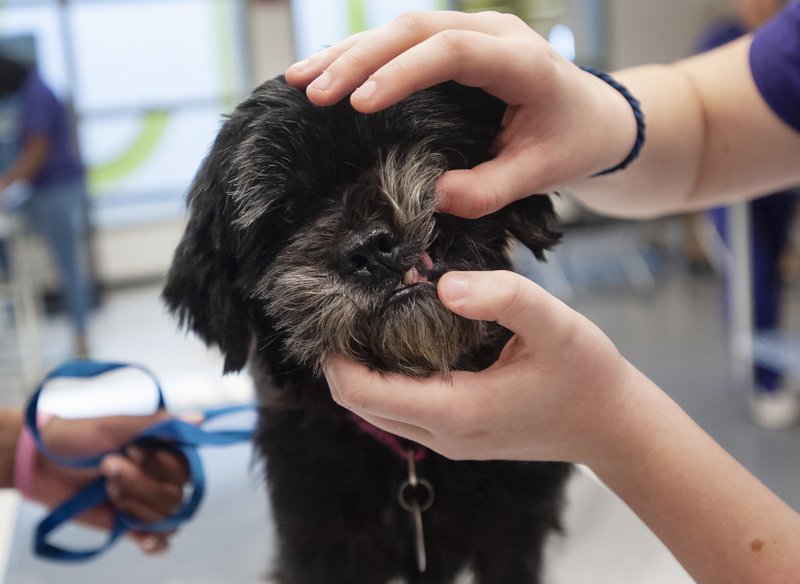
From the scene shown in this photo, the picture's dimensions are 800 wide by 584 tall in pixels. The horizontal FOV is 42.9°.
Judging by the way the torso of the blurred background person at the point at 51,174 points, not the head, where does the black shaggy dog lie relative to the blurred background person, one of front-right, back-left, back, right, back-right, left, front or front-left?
left

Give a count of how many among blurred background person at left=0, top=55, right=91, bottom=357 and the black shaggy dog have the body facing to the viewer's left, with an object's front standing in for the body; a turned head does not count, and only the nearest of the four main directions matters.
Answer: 1

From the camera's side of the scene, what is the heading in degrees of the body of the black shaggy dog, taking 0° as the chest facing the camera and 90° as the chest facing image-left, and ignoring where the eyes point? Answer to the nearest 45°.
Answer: approximately 0°

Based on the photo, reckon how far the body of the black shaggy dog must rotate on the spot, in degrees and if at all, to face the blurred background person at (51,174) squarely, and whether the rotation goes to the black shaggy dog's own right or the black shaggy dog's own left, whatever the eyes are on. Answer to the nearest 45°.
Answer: approximately 135° to the black shaggy dog's own right

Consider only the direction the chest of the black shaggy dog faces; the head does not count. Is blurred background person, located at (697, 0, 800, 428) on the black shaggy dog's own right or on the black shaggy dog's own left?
on the black shaggy dog's own left

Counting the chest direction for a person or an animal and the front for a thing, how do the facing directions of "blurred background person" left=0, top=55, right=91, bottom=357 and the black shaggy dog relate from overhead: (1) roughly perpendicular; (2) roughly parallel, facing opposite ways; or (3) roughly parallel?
roughly perpendicular

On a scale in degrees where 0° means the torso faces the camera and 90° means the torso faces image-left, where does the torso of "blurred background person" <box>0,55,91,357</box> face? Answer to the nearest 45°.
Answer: approximately 90°

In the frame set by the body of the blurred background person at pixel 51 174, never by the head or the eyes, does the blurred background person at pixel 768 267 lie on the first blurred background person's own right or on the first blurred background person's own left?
on the first blurred background person's own left
